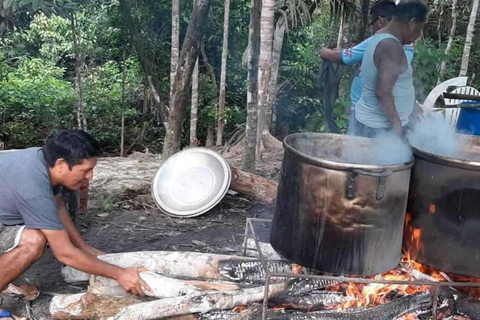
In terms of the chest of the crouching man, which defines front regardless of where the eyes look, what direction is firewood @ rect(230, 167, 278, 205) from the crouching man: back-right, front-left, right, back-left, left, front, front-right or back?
front-left

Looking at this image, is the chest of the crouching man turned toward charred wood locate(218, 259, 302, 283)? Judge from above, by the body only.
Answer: yes

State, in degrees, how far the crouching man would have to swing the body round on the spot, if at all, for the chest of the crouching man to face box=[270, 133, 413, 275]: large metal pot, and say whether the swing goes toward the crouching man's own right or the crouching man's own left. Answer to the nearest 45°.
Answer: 0° — they already face it

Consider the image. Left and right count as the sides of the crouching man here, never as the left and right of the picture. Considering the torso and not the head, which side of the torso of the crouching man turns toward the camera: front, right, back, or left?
right

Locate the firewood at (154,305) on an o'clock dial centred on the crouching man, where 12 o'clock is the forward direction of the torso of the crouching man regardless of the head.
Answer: The firewood is roughly at 1 o'clock from the crouching man.
